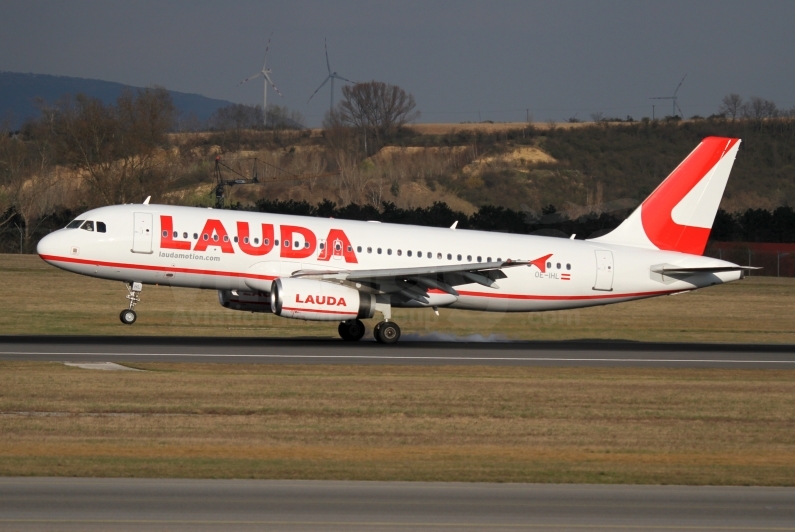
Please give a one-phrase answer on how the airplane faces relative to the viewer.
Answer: facing to the left of the viewer
